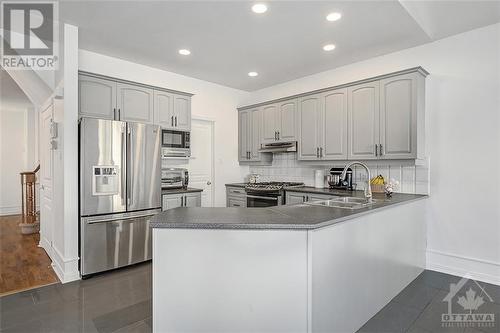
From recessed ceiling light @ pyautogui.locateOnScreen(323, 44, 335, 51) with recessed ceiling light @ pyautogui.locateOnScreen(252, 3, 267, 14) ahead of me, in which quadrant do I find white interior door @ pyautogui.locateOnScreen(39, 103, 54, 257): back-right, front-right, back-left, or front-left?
front-right

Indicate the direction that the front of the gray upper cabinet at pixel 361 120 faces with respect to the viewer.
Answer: facing the viewer and to the left of the viewer

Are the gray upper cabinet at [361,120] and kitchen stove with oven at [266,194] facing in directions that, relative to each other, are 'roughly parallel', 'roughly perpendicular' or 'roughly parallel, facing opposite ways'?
roughly parallel

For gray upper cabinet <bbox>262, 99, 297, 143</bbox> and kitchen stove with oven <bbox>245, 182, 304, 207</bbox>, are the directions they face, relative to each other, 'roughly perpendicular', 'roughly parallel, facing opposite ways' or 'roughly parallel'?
roughly parallel

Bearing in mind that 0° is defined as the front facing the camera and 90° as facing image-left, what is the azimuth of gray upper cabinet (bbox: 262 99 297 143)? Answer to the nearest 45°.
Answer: approximately 45°

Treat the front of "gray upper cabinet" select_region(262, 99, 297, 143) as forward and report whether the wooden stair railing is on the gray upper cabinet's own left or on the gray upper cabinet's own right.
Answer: on the gray upper cabinet's own right

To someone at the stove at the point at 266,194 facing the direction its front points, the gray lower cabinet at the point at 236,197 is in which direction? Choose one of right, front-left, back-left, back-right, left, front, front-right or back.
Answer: right

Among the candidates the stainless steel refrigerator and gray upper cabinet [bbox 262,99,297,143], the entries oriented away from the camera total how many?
0

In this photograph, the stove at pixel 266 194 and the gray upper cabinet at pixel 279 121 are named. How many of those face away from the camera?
0
